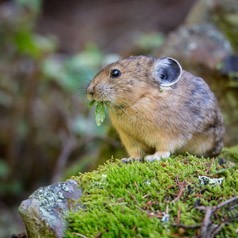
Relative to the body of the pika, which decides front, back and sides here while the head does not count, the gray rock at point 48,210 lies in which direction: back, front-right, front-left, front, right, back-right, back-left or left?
front-left

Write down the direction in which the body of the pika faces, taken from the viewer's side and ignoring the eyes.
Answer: to the viewer's left
